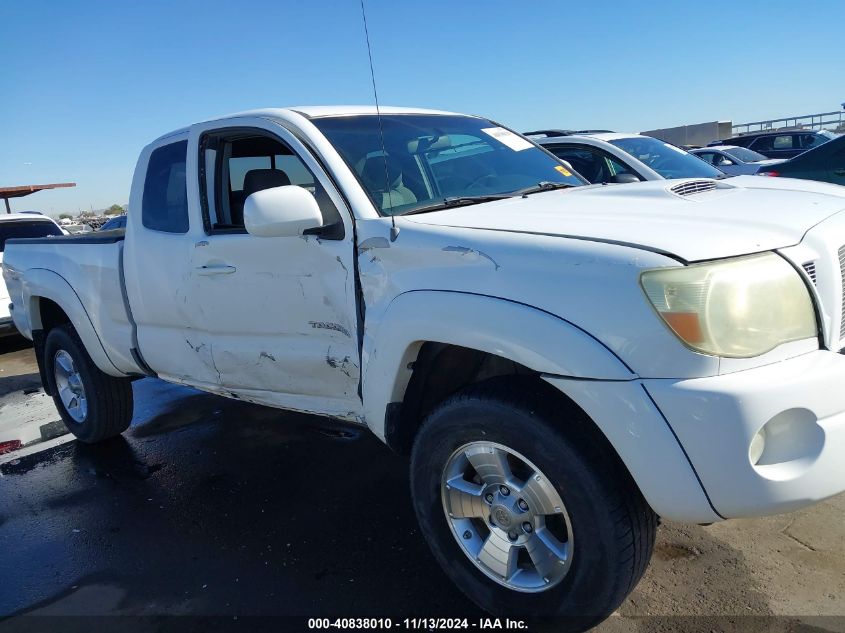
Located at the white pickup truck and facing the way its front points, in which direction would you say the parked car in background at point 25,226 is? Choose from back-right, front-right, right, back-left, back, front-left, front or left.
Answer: back

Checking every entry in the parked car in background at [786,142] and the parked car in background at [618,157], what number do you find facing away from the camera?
0

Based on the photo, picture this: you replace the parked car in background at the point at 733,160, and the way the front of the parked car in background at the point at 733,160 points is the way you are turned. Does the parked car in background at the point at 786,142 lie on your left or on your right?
on your left

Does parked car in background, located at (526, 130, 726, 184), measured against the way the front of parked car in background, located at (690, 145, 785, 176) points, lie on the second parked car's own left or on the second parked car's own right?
on the second parked car's own right
